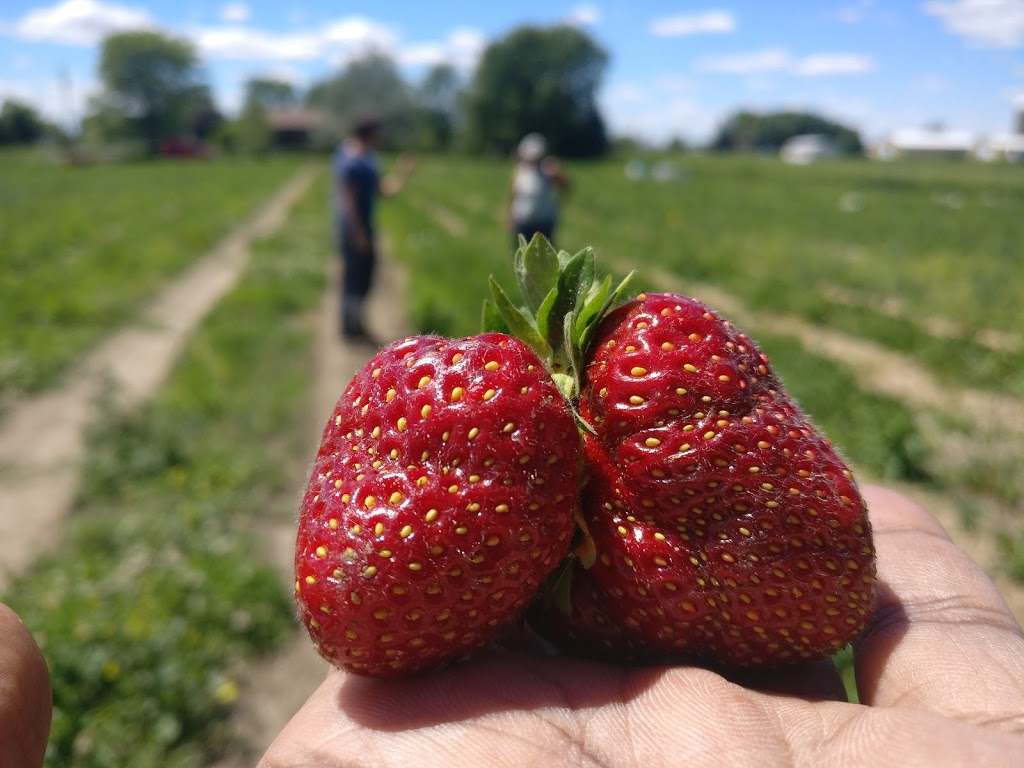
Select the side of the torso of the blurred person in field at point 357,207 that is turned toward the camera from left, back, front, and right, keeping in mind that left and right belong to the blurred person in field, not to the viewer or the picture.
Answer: right

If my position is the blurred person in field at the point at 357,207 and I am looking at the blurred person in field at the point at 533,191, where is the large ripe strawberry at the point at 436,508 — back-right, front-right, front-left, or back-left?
back-right

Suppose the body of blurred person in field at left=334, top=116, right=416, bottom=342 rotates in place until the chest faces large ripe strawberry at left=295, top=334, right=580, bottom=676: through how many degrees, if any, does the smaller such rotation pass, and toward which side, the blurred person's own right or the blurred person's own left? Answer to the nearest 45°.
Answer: approximately 90° to the blurred person's own right
